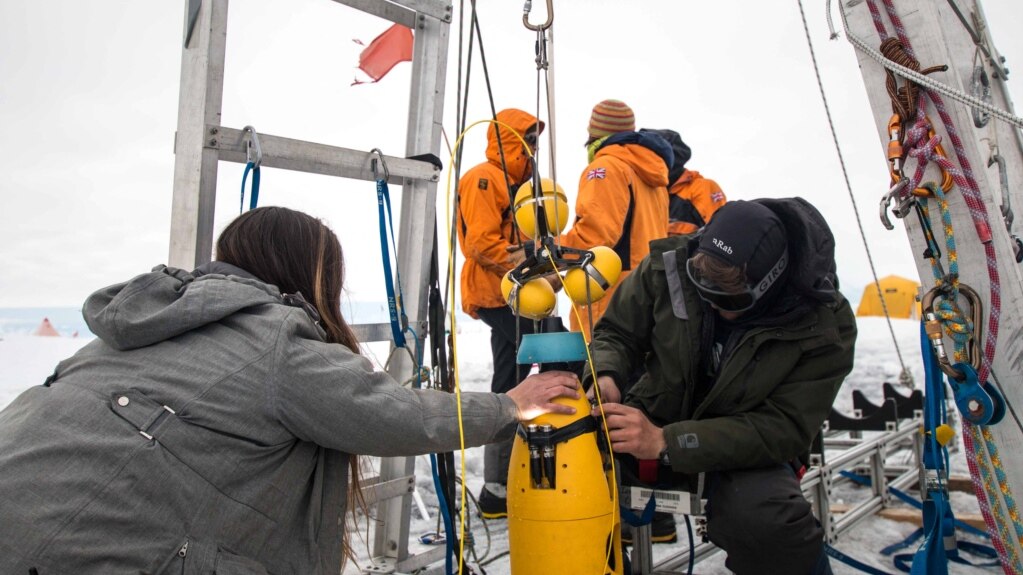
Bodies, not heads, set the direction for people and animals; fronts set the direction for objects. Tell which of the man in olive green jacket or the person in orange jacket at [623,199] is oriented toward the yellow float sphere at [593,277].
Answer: the man in olive green jacket

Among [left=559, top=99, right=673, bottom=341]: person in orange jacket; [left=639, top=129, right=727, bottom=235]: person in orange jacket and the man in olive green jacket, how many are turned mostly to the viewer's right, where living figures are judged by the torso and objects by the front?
0

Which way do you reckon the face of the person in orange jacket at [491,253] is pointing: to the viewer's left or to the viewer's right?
to the viewer's right

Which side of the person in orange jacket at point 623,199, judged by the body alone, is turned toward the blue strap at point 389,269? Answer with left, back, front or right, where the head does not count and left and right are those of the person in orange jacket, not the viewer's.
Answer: left

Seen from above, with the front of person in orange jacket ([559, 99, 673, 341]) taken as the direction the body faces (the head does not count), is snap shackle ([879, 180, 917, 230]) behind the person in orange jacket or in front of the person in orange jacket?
behind

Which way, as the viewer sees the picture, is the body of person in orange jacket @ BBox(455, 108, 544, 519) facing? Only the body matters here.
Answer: to the viewer's right

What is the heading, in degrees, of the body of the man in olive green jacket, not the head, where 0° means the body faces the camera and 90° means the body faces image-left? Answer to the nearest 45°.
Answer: approximately 45°

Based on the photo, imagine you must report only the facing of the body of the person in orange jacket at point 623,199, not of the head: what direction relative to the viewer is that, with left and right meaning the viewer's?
facing away from the viewer and to the left of the viewer

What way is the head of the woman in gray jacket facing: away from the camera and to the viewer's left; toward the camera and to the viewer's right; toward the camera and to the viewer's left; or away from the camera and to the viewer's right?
away from the camera and to the viewer's right

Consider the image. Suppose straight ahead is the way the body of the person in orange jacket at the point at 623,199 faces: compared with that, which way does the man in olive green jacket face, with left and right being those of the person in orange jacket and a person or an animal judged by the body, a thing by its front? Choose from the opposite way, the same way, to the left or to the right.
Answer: to the left
